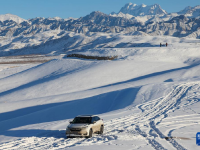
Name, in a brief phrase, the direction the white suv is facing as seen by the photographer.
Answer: facing the viewer and to the left of the viewer
